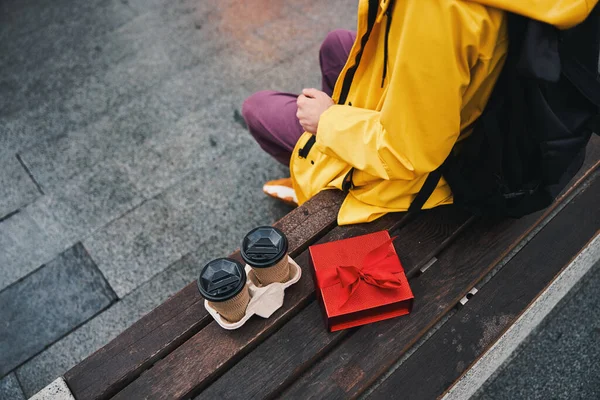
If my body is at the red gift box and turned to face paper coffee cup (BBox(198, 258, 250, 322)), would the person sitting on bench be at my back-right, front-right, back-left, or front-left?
back-right

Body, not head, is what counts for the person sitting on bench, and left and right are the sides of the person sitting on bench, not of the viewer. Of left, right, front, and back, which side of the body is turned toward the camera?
left
